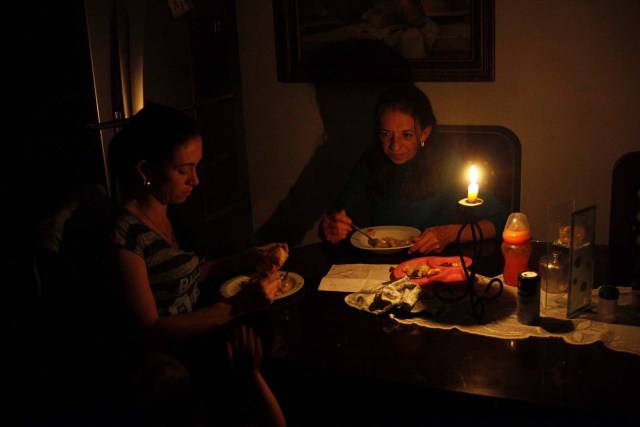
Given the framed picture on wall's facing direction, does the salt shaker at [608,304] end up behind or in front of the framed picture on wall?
in front

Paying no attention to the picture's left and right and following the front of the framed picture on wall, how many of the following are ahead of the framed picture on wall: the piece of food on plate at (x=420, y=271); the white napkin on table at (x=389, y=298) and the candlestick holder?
3

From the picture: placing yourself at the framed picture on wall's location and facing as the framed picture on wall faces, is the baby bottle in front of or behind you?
in front

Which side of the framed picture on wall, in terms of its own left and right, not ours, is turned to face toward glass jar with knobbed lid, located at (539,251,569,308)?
front

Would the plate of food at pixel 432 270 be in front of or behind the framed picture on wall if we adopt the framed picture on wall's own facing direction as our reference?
in front

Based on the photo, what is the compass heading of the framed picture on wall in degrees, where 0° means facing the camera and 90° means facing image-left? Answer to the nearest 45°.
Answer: approximately 0°

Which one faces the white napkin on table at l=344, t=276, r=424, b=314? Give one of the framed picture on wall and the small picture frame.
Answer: the framed picture on wall

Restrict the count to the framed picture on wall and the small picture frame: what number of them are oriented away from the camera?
0
